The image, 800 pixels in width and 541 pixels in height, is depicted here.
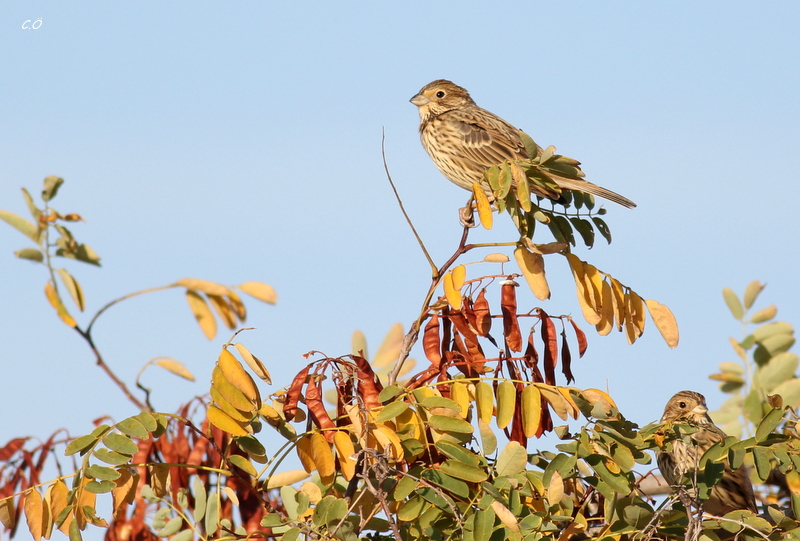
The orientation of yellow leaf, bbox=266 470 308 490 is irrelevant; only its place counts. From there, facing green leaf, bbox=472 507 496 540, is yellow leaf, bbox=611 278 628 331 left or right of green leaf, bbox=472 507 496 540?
left

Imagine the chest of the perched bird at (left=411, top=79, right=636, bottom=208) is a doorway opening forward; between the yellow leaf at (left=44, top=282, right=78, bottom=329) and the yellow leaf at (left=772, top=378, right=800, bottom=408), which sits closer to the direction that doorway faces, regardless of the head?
the yellow leaf at (left=44, top=282, right=78, bottom=329)

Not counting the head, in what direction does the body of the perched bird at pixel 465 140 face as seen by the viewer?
to the viewer's left

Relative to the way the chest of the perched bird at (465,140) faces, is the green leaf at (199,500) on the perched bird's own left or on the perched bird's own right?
on the perched bird's own left

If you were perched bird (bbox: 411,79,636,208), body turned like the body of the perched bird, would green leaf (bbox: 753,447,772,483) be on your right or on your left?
on your left

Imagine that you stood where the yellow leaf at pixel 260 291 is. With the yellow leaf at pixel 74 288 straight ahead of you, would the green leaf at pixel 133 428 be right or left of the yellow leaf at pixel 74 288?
left
